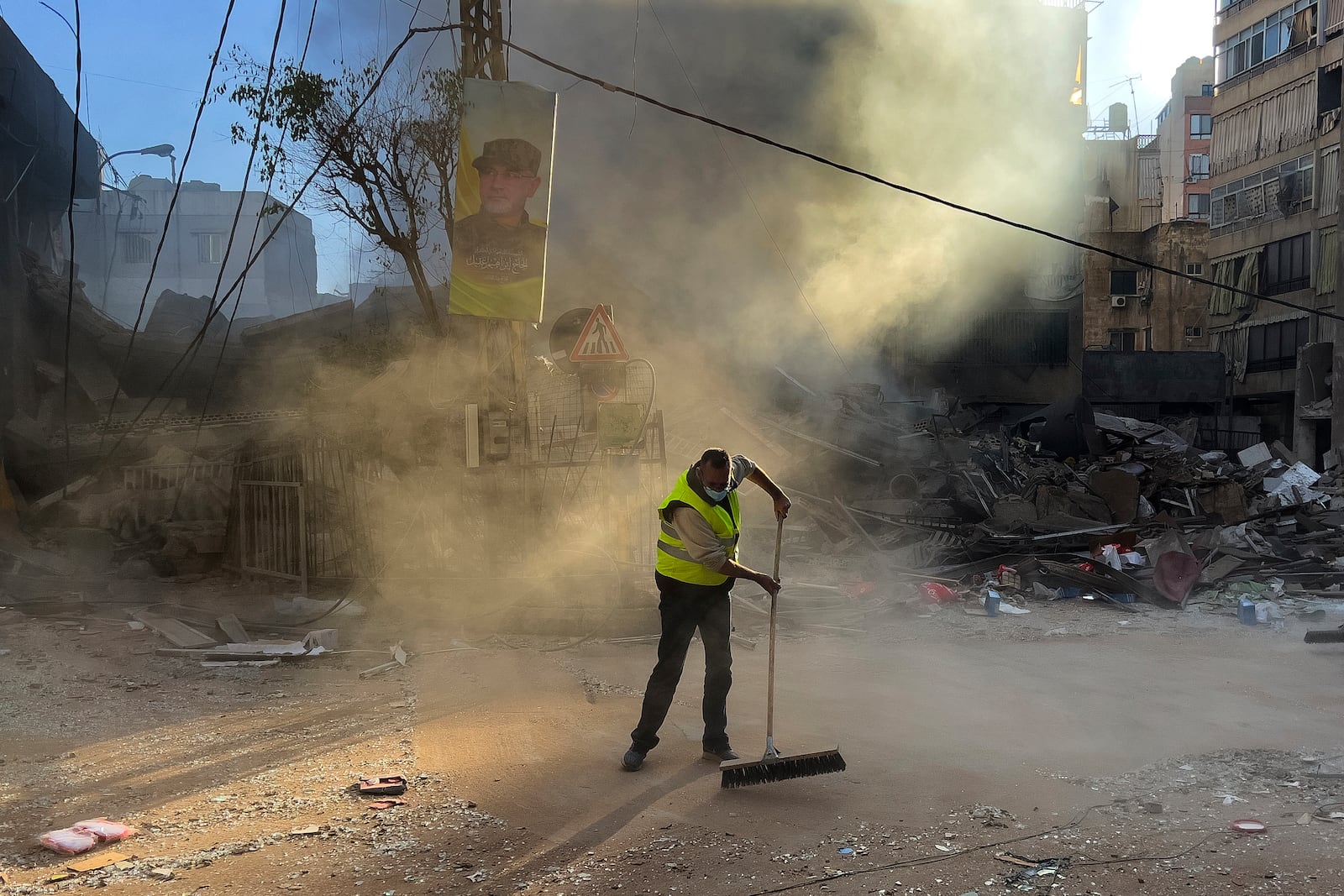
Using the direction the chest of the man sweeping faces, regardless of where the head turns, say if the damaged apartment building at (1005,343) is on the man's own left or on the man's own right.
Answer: on the man's own left

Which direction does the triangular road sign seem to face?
toward the camera

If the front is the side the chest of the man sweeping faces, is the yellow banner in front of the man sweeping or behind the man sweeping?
behind

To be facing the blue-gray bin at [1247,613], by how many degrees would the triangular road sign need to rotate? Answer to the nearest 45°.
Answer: approximately 90° to its left

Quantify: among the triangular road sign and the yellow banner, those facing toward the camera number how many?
2

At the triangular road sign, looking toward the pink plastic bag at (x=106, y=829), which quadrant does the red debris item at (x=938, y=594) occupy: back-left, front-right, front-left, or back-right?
back-left

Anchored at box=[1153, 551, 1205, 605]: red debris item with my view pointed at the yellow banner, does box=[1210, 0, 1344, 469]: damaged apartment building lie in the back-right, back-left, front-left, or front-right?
back-right

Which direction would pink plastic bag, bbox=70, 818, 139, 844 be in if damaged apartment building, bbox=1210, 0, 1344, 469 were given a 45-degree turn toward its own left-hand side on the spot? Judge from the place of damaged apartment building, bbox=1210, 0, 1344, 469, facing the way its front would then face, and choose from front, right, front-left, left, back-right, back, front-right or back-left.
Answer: front

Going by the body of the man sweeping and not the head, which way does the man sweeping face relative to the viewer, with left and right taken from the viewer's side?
facing the viewer and to the right of the viewer

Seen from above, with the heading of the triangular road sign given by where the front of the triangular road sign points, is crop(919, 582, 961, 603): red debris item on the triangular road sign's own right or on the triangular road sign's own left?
on the triangular road sign's own left

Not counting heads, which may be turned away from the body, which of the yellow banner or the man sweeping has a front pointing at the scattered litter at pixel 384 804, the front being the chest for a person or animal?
the yellow banner

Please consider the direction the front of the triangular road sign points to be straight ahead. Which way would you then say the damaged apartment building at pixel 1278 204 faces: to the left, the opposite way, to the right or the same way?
to the right

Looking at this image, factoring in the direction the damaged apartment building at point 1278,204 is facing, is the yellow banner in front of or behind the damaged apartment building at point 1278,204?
in front
